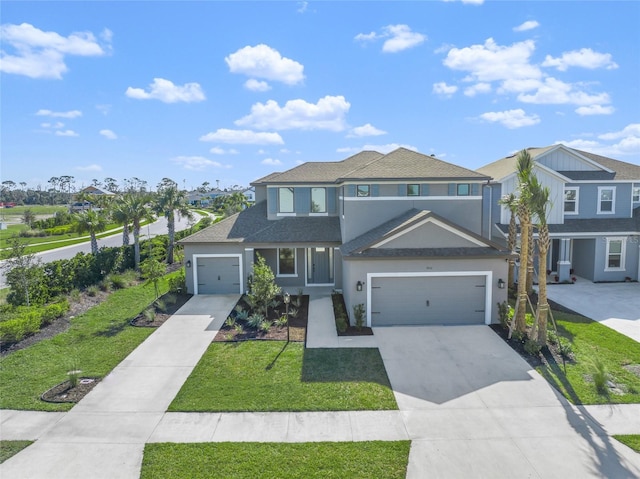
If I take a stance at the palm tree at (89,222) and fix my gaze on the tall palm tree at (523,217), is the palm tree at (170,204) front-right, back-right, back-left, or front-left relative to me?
front-left

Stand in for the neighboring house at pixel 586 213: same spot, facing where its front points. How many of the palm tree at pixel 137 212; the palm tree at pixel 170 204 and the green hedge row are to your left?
0

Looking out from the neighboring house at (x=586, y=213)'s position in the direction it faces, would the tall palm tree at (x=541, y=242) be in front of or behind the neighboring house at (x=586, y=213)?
in front

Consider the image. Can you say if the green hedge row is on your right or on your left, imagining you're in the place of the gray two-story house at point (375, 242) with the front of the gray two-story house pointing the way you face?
on your right

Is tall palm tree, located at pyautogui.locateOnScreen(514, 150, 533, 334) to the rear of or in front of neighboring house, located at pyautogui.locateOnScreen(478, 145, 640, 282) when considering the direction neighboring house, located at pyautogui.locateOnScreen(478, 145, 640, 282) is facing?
in front

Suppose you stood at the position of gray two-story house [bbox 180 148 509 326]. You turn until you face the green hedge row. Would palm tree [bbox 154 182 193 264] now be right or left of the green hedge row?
right

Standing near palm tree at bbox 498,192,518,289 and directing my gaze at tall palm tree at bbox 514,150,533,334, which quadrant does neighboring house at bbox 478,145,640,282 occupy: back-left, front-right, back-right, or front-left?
back-left

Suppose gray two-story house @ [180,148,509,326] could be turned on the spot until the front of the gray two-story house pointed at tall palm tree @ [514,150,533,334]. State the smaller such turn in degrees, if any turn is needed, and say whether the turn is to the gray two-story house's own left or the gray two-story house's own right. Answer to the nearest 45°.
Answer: approximately 45° to the gray two-story house's own left

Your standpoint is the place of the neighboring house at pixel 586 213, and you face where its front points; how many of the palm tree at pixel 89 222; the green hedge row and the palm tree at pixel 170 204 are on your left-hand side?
0

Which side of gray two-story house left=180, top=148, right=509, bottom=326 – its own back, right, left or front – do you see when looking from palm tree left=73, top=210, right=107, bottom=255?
right

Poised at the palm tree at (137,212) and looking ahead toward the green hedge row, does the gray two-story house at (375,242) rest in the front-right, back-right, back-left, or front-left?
front-left

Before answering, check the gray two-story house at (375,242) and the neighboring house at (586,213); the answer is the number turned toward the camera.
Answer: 2

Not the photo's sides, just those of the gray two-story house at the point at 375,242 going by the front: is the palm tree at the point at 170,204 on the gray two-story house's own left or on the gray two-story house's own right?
on the gray two-story house's own right

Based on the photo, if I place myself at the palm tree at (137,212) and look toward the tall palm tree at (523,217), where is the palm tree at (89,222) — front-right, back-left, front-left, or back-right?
back-right

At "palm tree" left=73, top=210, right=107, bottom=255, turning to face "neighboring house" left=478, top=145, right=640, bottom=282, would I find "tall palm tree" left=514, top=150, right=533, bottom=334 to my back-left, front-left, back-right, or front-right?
front-right

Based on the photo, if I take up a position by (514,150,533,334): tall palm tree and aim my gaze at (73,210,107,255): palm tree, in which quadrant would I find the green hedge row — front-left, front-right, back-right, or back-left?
front-left

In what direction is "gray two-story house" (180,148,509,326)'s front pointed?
toward the camera

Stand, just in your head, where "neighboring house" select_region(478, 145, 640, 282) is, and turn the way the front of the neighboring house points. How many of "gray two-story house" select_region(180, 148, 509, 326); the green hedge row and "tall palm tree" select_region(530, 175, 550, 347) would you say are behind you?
0

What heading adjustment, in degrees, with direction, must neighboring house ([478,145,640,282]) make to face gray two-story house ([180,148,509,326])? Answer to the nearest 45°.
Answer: approximately 45° to its right

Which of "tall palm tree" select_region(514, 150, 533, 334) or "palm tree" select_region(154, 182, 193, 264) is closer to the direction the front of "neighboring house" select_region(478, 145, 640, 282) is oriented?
the tall palm tree

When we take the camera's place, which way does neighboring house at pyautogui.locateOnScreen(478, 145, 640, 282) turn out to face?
facing the viewer

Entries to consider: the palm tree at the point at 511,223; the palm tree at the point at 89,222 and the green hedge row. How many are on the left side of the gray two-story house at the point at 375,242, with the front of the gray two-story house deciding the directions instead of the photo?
1

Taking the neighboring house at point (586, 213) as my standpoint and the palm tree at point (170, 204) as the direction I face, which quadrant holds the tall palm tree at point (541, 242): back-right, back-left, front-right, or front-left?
front-left
